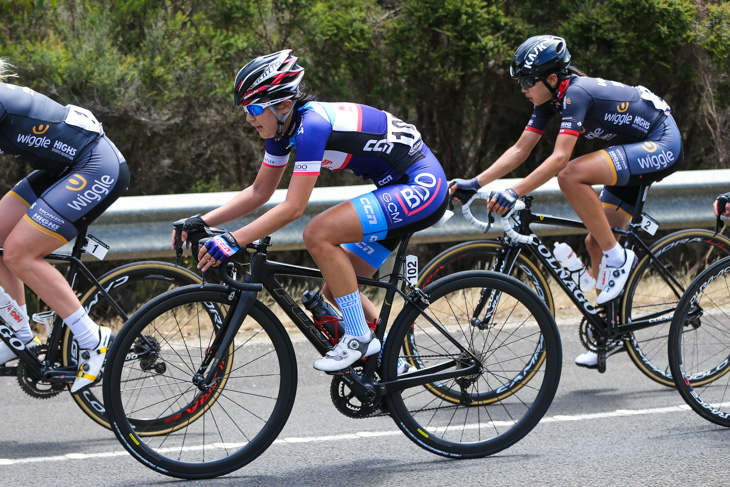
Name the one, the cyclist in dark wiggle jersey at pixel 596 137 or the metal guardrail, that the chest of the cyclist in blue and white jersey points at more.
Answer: the metal guardrail

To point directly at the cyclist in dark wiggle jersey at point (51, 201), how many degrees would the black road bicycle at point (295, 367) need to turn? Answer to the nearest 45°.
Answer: approximately 45° to its right

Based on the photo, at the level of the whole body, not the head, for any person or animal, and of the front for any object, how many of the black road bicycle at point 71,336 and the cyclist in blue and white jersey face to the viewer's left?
2

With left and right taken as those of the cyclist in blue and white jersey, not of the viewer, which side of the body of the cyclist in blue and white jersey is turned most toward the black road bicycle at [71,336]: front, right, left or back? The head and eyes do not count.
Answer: front

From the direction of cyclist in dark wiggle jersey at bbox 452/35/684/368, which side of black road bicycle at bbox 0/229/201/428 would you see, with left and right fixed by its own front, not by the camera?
back

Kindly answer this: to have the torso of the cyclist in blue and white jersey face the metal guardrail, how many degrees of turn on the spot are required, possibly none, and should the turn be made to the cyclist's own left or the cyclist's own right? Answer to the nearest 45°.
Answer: approximately 90° to the cyclist's own right

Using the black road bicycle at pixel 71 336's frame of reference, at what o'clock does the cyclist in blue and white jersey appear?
The cyclist in blue and white jersey is roughly at 7 o'clock from the black road bicycle.

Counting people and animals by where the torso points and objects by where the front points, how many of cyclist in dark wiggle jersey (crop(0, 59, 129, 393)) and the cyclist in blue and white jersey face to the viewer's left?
2

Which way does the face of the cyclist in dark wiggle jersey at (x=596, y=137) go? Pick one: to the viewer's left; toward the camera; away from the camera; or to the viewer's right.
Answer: to the viewer's left

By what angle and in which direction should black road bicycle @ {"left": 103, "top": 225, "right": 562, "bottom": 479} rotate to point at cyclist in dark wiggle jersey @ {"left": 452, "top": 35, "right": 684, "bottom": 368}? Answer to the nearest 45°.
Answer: approximately 135° to its right

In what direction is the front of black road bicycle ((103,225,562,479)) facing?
to the viewer's left

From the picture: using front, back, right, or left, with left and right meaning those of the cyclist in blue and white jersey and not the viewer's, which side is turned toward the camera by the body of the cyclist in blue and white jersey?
left

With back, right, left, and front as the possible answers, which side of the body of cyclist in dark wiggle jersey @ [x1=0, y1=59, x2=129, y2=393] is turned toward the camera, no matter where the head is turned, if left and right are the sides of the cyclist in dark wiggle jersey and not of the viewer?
left

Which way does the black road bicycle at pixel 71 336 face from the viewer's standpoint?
to the viewer's left

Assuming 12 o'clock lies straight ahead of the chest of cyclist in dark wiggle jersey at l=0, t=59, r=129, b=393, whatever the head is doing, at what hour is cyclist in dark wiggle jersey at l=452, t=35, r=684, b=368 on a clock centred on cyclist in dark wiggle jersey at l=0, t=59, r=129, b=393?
cyclist in dark wiggle jersey at l=452, t=35, r=684, b=368 is roughly at 6 o'clock from cyclist in dark wiggle jersey at l=0, t=59, r=129, b=393.
